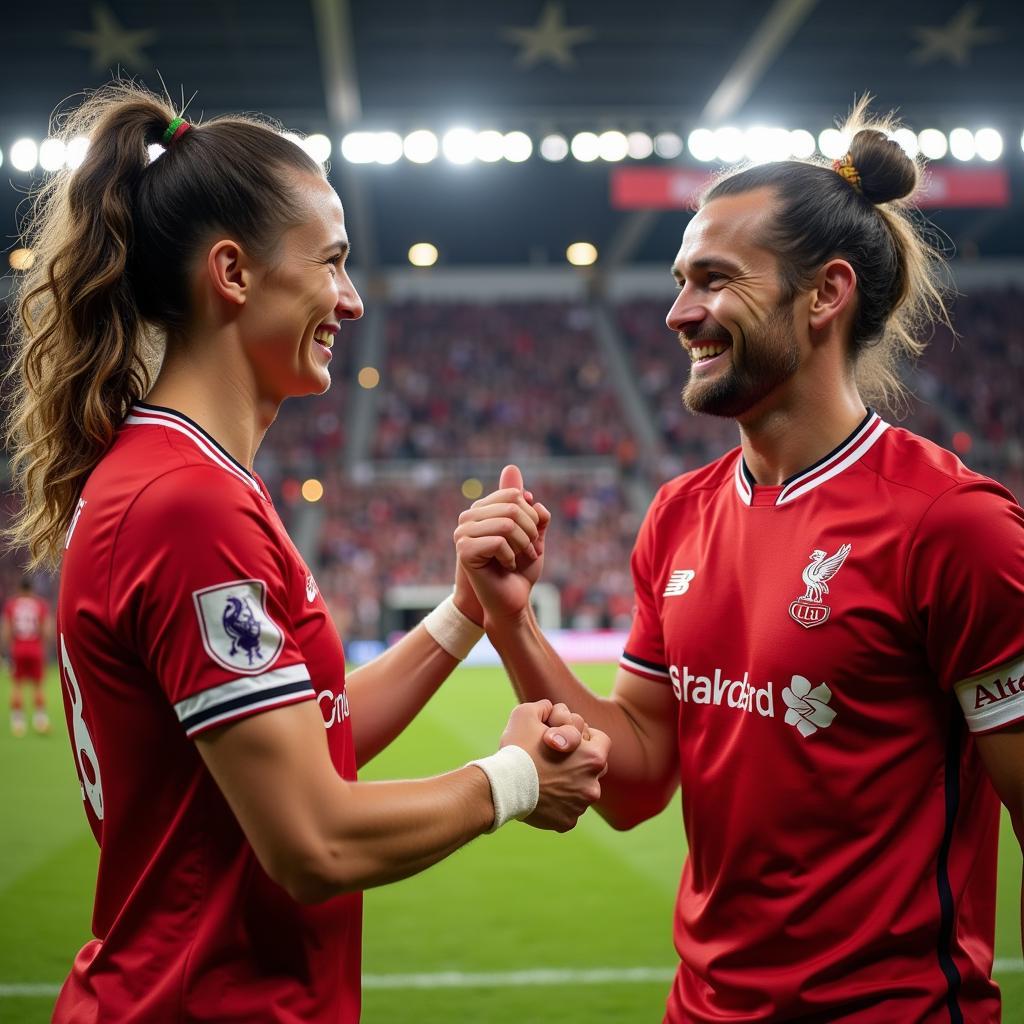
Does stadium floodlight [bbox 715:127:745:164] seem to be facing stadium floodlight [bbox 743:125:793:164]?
no

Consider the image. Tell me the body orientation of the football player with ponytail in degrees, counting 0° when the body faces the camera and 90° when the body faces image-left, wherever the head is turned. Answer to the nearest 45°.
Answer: approximately 270°

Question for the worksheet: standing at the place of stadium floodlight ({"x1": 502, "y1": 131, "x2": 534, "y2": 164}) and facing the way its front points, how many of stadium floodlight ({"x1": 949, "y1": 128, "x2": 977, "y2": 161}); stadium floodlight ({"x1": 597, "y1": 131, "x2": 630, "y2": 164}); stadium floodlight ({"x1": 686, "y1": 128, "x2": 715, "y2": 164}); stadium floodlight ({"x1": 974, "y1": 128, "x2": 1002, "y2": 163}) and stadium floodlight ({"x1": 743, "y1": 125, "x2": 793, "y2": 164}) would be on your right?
0

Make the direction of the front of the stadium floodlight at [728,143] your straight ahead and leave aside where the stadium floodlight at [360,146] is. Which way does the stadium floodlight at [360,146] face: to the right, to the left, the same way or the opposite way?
the same way

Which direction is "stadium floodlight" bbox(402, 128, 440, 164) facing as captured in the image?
toward the camera

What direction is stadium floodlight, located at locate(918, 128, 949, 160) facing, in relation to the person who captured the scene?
facing the viewer

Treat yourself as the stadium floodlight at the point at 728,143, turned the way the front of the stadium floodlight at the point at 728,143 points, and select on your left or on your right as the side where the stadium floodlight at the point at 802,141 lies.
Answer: on your left

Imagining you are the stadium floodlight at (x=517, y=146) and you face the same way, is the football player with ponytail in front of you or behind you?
in front

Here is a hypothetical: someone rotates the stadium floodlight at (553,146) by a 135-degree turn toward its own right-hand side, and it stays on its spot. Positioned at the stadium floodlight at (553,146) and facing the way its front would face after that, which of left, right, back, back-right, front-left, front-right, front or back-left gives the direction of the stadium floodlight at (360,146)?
front-left

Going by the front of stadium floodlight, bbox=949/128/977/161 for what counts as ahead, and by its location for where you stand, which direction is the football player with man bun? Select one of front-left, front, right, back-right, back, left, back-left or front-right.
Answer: front

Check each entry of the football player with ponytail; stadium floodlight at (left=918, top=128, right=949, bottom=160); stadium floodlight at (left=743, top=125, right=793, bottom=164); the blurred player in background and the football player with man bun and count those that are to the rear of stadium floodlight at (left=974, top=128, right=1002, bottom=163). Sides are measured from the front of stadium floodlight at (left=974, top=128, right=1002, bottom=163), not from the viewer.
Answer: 0

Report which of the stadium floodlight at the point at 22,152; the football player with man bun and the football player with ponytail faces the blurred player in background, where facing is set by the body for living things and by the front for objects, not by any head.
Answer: the stadium floodlight

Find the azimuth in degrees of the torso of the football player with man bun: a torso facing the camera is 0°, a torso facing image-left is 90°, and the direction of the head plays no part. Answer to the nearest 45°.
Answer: approximately 45°

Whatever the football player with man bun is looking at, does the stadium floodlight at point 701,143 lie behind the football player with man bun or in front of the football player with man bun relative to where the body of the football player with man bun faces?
behind

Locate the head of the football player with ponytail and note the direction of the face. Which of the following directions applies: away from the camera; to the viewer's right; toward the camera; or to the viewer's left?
to the viewer's right

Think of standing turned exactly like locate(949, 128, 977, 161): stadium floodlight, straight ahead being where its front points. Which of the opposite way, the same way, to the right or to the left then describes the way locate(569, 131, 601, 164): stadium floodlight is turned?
the same way

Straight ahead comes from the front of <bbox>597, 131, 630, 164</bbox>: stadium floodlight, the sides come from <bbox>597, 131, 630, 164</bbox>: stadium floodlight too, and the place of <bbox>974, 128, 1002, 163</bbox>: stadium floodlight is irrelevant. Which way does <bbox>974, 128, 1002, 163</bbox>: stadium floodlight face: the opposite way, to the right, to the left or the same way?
the same way
